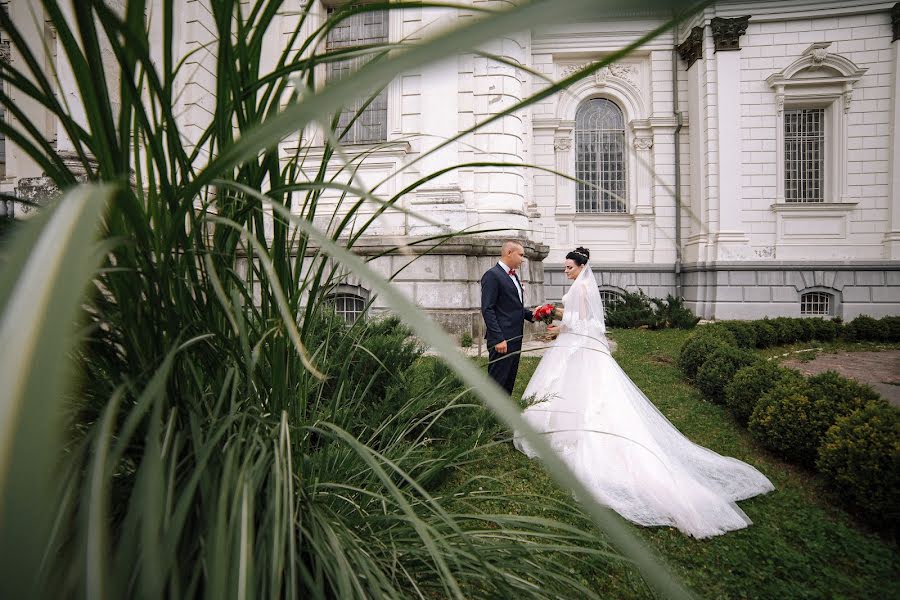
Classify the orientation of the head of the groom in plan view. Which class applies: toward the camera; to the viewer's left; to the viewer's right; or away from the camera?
to the viewer's right

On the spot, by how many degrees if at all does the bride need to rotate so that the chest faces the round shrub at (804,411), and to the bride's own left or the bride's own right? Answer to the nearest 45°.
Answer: approximately 135° to the bride's own right

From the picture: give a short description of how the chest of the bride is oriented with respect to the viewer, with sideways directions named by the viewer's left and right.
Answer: facing to the left of the viewer

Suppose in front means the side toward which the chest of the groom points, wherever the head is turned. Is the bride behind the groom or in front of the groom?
in front

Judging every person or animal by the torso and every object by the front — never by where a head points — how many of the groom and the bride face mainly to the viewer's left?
1

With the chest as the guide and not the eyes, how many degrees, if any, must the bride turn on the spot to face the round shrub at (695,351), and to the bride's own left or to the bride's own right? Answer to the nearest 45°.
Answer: approximately 90° to the bride's own right

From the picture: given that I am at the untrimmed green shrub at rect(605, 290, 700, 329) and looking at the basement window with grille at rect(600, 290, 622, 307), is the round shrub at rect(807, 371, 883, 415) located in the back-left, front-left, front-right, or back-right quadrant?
back-left

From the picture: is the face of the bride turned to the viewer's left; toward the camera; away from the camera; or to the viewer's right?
to the viewer's left

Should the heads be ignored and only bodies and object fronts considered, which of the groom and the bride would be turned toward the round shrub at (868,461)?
the groom

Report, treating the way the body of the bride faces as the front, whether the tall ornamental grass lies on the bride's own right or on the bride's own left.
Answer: on the bride's own left
